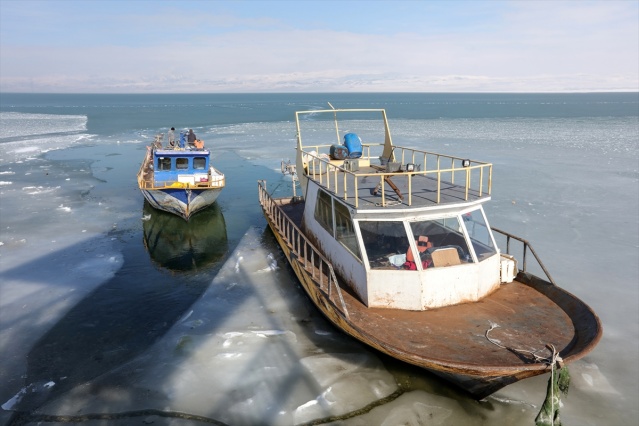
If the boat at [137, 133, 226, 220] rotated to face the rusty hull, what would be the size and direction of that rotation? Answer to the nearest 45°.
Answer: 0° — it already faces it

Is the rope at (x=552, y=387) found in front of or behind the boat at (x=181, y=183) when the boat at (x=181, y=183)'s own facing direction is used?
in front

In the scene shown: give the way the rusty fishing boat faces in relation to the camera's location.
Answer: facing the viewer and to the right of the viewer

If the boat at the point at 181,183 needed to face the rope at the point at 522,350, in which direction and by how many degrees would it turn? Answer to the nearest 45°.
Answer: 0° — it already faces it

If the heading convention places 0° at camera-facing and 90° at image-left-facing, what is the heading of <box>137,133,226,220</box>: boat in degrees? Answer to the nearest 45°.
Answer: approximately 0°
